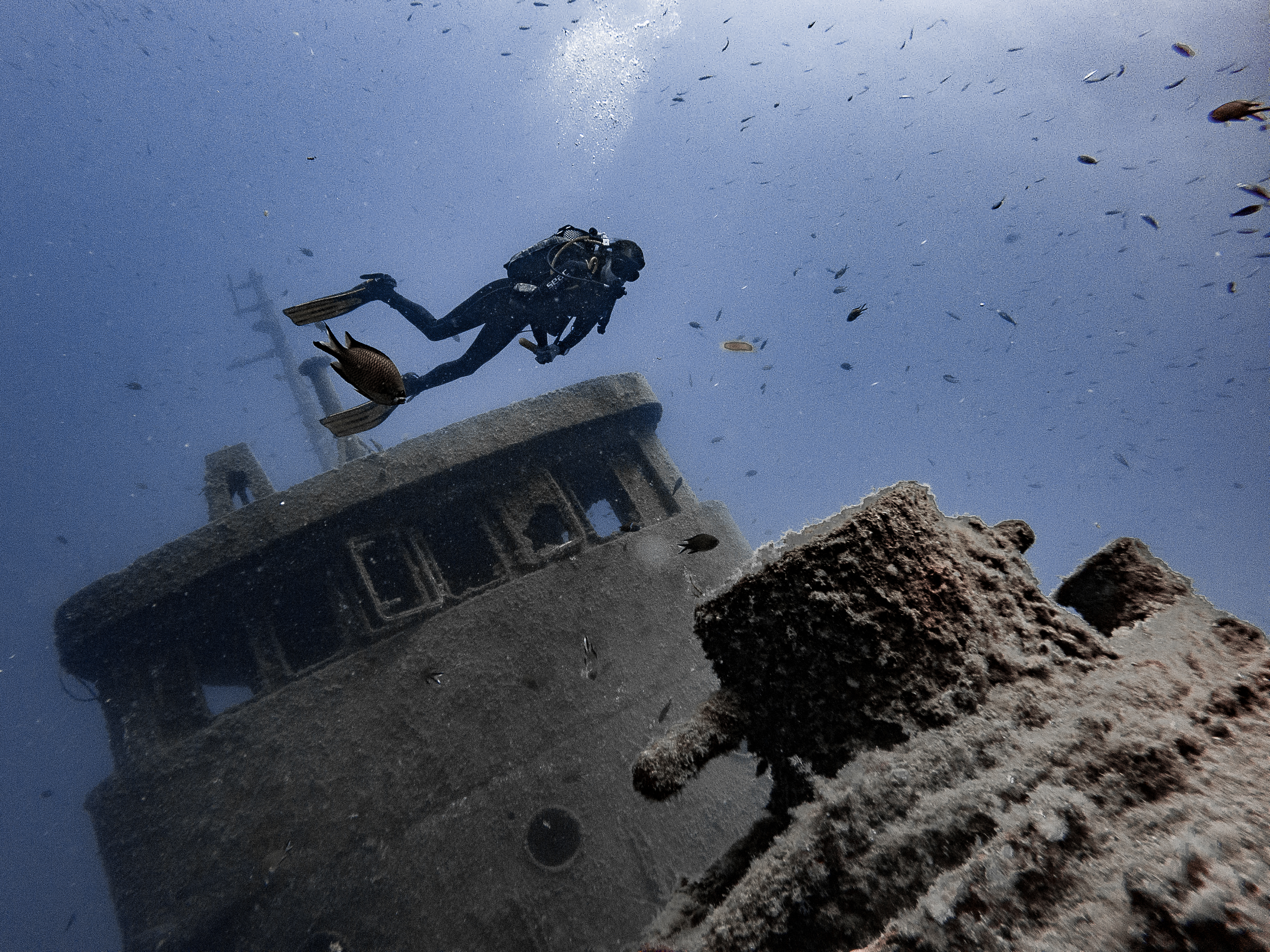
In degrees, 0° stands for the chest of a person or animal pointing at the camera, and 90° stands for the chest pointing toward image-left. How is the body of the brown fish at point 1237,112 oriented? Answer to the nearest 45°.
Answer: approximately 90°

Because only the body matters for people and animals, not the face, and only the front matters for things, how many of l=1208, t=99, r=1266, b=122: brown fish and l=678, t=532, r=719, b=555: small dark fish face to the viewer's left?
1

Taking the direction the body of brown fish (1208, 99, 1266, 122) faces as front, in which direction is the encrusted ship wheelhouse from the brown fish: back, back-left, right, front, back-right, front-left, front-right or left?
front-left

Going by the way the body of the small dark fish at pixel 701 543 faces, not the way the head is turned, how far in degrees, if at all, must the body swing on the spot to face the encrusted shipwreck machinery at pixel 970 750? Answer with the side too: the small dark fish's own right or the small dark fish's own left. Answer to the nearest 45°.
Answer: approximately 90° to the small dark fish's own right

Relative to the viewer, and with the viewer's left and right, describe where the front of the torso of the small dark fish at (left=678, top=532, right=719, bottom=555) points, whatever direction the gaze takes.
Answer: facing to the right of the viewer
